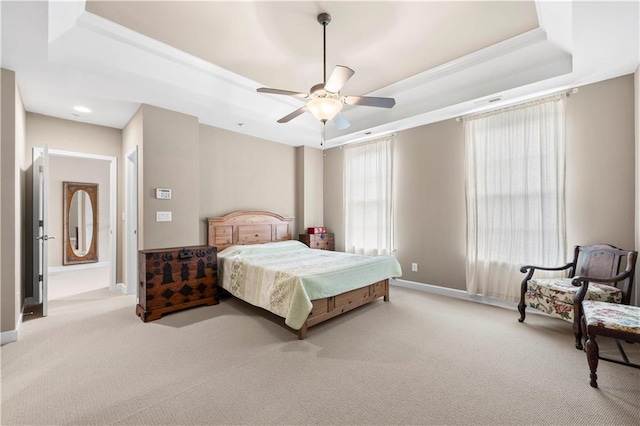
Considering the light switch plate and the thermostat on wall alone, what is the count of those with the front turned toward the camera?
2

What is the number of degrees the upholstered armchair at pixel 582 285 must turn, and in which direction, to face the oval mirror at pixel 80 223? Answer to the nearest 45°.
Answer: approximately 45° to its right

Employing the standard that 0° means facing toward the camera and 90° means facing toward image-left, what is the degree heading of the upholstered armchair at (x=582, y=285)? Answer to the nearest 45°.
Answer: approximately 45°

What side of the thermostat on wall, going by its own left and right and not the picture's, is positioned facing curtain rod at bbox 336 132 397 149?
left

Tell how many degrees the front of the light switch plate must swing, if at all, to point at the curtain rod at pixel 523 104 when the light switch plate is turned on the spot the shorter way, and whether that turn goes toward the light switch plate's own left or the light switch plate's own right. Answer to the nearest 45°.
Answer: approximately 45° to the light switch plate's own left

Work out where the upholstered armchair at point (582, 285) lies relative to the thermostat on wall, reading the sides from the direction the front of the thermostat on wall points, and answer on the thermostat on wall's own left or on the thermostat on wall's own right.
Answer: on the thermostat on wall's own left

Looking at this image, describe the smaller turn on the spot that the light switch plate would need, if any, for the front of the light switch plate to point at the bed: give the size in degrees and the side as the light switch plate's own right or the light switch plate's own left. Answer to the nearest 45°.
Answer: approximately 45° to the light switch plate's own left

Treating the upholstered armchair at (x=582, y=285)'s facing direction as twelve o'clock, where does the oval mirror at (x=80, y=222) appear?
The oval mirror is roughly at 1 o'clock from the upholstered armchair.

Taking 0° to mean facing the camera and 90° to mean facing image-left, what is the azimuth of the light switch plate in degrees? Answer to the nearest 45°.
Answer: approximately 0°

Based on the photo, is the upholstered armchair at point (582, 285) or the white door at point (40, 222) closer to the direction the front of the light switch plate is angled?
the upholstered armchair

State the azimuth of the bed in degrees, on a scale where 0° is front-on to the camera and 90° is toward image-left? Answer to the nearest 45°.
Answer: approximately 315°

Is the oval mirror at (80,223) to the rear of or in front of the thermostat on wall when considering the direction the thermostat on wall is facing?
to the rear

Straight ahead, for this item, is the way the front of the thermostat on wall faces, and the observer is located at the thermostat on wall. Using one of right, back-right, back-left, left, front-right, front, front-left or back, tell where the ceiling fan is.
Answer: front-left
